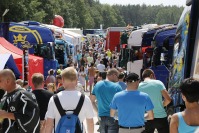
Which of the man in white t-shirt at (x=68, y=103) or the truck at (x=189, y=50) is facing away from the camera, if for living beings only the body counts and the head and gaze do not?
the man in white t-shirt

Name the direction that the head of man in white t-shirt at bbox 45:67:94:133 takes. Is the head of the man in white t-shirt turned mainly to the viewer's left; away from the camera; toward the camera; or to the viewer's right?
away from the camera

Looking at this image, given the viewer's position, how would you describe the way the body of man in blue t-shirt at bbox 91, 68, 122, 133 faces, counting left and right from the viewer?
facing away from the viewer and to the right of the viewer

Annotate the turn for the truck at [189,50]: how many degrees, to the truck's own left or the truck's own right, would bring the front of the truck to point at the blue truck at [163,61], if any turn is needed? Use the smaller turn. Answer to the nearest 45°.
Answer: approximately 90° to the truck's own right

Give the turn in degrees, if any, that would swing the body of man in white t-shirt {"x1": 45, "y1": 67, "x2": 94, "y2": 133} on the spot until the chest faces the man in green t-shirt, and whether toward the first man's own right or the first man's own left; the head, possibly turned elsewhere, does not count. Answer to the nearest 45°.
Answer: approximately 45° to the first man's own right

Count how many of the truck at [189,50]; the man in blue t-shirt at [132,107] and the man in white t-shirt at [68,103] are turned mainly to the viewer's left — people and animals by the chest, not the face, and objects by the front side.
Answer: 1

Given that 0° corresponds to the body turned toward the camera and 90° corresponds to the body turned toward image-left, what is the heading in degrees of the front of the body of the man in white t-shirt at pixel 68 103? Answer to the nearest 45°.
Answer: approximately 180°

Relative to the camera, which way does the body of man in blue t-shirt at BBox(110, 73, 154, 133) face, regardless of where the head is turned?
away from the camera

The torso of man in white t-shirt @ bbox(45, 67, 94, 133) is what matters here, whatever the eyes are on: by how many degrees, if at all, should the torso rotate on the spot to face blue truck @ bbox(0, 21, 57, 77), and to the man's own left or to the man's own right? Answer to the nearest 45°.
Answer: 0° — they already face it

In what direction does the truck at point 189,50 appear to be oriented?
to the viewer's left

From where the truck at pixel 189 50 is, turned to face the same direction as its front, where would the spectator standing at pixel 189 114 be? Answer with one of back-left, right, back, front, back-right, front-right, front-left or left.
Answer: left

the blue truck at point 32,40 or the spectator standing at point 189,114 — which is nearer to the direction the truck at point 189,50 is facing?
the blue truck

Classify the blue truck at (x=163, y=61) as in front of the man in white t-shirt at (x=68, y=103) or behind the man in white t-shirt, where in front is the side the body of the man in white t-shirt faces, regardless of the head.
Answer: in front
